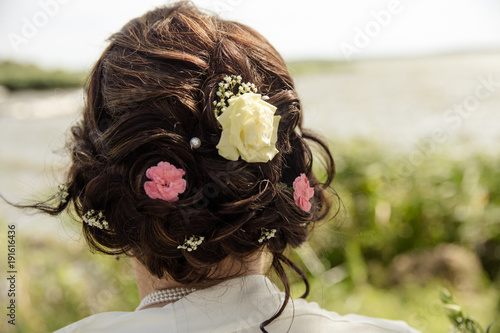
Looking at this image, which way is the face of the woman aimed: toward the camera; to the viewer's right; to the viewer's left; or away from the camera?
away from the camera

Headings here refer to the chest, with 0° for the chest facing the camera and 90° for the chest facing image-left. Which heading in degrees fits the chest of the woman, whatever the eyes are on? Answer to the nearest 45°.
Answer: approximately 180°
